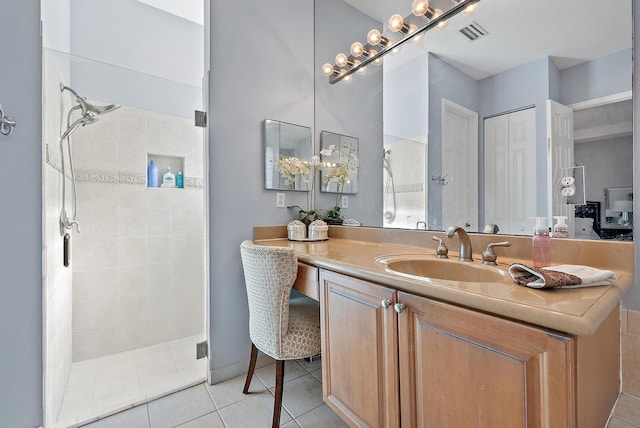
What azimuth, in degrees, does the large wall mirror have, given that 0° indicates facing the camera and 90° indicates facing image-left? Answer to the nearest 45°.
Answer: approximately 45°

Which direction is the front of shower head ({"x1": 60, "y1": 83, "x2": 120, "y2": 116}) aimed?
to the viewer's right

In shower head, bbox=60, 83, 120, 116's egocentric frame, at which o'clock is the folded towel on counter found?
The folded towel on counter is roughly at 2 o'clock from the shower head.

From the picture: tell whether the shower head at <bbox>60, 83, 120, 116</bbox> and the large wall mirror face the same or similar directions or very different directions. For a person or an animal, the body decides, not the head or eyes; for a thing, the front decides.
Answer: very different directions

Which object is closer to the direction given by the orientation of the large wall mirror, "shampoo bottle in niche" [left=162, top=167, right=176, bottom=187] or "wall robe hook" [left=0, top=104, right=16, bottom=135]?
the wall robe hook

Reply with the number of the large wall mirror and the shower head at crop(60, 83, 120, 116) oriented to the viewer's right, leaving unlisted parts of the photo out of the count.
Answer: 1

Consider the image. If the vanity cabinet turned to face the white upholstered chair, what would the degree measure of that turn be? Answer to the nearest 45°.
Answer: approximately 45° to its right

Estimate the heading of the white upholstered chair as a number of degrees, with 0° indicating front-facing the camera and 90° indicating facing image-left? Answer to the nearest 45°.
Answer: approximately 225°

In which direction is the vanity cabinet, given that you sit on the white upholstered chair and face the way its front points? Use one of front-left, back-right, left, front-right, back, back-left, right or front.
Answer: right
